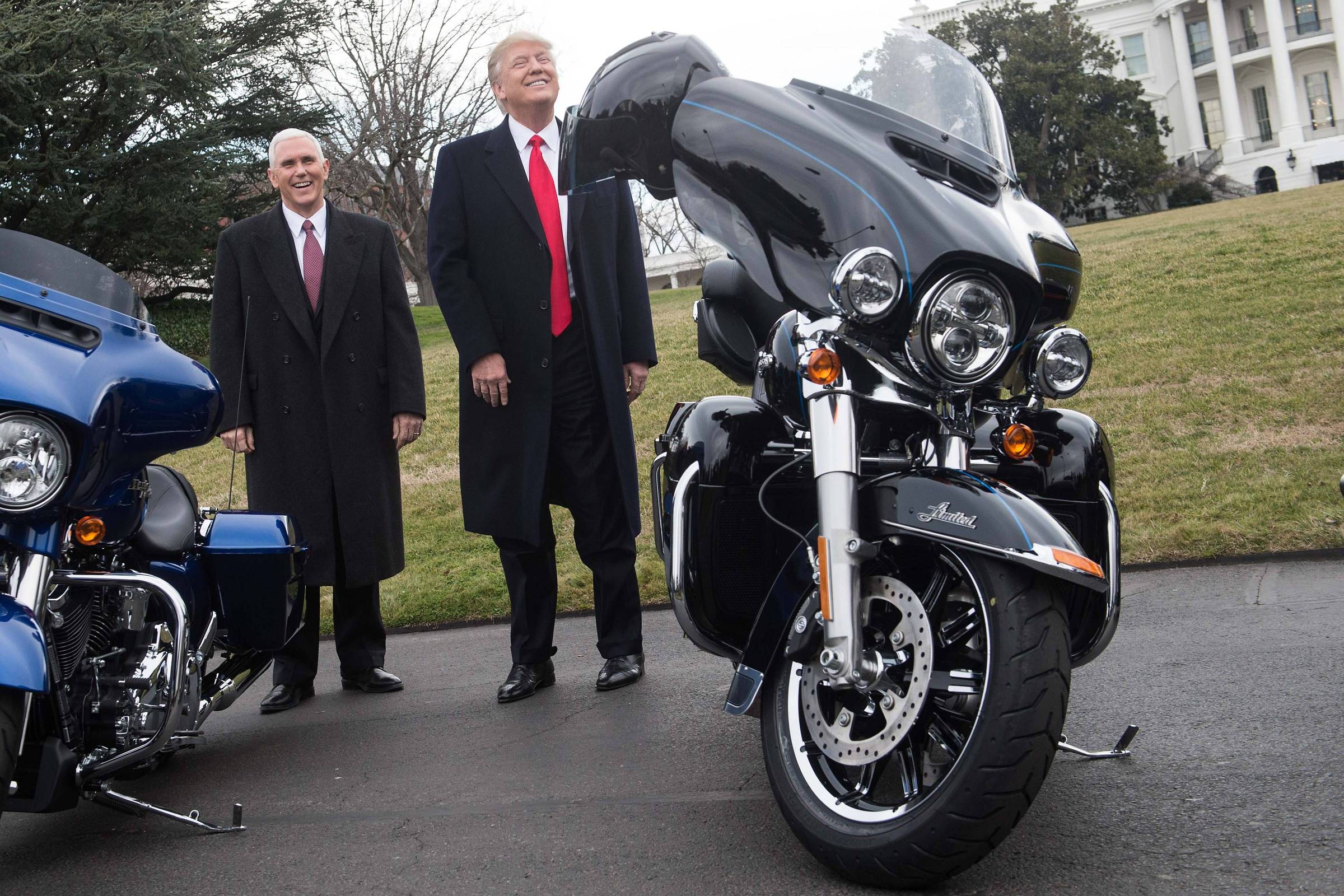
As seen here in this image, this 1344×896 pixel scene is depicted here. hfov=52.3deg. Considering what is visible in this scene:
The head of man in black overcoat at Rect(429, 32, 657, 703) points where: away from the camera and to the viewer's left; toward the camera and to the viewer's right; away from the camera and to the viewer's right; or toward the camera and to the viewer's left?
toward the camera and to the viewer's right

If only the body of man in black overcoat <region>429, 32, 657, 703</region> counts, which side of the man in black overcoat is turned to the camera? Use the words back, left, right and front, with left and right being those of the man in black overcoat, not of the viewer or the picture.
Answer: front

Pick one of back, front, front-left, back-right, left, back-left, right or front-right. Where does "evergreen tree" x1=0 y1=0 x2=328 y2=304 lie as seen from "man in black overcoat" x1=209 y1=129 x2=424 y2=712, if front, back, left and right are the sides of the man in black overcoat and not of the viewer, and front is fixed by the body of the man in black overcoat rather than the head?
back

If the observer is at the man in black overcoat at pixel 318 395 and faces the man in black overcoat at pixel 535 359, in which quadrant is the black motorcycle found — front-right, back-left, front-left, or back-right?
front-right

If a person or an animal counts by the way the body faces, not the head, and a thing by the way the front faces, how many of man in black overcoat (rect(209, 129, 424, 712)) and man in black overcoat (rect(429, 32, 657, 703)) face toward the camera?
2

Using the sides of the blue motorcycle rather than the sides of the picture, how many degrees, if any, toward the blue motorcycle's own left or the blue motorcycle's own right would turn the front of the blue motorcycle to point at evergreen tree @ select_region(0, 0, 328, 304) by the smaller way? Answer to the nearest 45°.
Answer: approximately 135° to the blue motorcycle's own right

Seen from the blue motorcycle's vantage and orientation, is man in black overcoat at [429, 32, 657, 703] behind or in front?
behind

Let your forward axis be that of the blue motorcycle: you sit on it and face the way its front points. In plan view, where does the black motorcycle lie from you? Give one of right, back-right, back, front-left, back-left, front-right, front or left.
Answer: left

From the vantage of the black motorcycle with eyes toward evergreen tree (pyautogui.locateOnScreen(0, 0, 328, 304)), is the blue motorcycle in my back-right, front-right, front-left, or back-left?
front-left

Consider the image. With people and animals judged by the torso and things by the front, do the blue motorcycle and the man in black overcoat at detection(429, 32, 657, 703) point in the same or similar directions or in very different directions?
same or similar directions

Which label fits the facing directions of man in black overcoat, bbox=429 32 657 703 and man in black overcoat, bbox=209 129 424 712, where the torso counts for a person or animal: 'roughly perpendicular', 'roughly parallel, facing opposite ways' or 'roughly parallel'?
roughly parallel

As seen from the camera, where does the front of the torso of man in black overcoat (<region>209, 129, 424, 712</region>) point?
toward the camera

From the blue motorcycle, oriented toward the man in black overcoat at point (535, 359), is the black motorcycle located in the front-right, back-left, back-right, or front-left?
front-right
